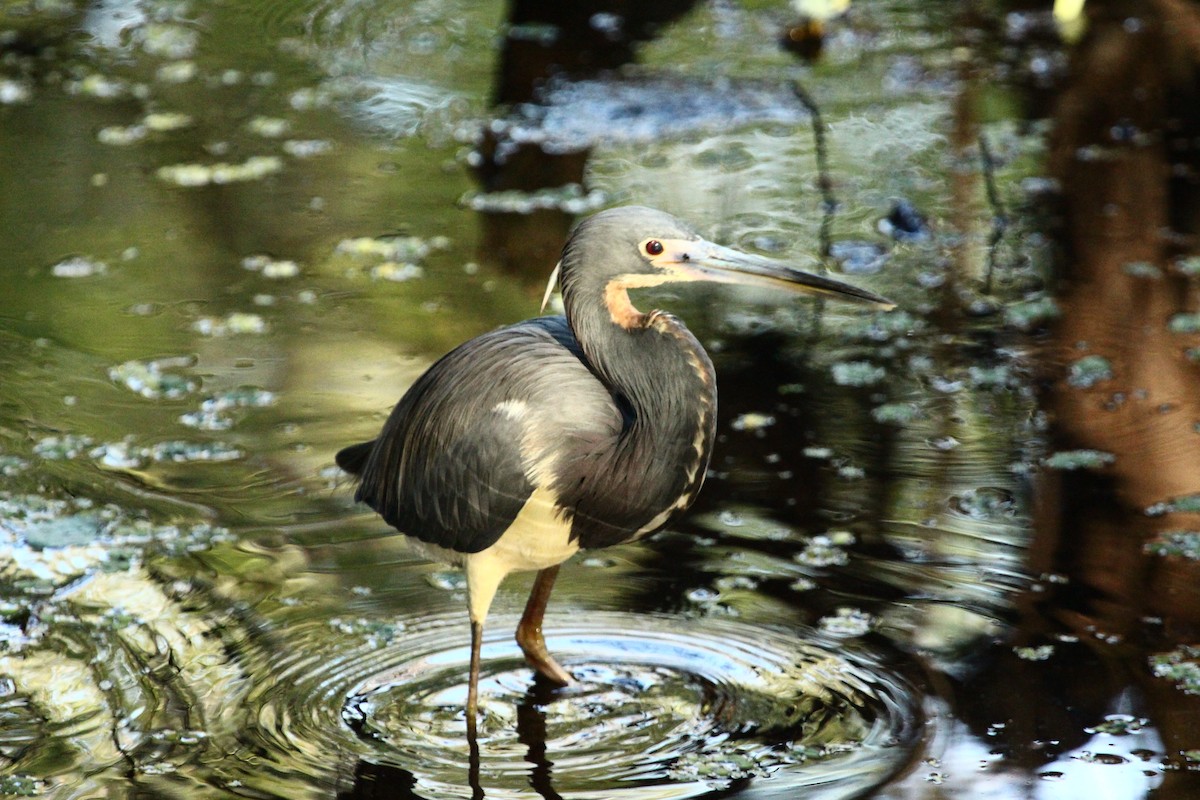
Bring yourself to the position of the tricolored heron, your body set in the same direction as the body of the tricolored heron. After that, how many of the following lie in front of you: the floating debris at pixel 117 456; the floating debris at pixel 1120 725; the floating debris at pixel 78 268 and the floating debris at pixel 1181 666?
2

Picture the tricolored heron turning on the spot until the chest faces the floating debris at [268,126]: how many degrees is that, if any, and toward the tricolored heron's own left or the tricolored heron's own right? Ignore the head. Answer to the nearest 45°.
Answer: approximately 90° to the tricolored heron's own left

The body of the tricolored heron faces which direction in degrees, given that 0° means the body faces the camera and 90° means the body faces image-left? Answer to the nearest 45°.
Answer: approximately 270°

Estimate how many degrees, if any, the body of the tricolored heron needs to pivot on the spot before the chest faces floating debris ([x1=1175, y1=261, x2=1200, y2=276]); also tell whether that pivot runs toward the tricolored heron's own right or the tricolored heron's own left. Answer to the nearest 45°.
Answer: approximately 45° to the tricolored heron's own left

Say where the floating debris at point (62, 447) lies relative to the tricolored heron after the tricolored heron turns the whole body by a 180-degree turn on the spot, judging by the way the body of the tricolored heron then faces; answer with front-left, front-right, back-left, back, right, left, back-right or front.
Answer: front-right

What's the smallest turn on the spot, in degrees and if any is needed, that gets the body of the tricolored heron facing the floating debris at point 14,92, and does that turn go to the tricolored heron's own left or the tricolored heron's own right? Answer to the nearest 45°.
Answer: approximately 135° to the tricolored heron's own left

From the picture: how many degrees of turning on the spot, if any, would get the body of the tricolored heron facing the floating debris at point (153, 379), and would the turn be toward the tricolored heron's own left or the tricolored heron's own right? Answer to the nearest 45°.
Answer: approximately 135° to the tricolored heron's own left

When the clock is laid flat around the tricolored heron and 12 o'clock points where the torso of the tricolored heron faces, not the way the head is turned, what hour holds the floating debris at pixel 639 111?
The floating debris is roughly at 9 o'clock from the tricolored heron.

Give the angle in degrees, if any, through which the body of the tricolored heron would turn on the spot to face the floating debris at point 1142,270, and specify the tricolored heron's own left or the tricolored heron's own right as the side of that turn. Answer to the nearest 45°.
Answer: approximately 45° to the tricolored heron's own left

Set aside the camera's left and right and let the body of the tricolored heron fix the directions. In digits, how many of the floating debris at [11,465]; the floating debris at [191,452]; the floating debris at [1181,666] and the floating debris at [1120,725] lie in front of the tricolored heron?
2

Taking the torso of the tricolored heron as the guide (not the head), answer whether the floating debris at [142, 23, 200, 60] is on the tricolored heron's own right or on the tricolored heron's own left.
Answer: on the tricolored heron's own left

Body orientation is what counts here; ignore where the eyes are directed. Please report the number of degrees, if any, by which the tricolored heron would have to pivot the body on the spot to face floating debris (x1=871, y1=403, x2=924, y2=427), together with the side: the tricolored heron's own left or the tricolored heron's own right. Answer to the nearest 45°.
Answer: approximately 45° to the tricolored heron's own left
